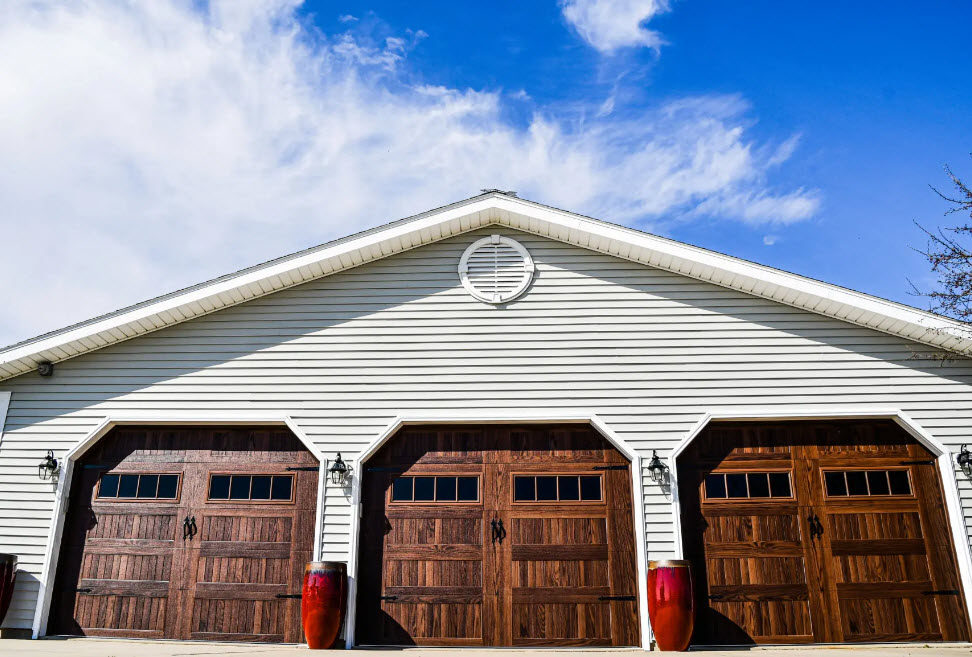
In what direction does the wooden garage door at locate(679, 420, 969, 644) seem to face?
toward the camera

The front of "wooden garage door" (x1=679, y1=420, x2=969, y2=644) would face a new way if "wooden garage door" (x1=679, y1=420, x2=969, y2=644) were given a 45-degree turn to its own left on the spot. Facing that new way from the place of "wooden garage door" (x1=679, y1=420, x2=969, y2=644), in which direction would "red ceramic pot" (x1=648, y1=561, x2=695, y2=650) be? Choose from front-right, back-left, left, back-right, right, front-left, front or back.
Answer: right

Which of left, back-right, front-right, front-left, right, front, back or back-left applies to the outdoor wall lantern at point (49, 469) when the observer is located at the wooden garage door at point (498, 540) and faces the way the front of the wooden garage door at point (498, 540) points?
right

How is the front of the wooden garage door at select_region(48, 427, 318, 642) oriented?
toward the camera

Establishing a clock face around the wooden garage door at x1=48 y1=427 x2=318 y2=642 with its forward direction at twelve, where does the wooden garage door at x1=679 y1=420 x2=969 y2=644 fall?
the wooden garage door at x1=679 y1=420 x2=969 y2=644 is roughly at 10 o'clock from the wooden garage door at x1=48 y1=427 x2=318 y2=642.

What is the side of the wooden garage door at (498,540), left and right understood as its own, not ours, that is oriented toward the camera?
front

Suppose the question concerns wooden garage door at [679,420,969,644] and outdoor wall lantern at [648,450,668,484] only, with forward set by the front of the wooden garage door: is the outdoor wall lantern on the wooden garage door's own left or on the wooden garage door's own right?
on the wooden garage door's own right

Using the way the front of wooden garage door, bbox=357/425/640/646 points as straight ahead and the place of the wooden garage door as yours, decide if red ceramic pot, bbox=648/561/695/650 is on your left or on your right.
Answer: on your left

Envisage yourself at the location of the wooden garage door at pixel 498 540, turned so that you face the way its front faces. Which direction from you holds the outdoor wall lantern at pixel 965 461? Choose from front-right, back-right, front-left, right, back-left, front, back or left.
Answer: left

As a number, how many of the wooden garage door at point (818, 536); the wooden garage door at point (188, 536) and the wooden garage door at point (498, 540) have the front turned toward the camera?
3

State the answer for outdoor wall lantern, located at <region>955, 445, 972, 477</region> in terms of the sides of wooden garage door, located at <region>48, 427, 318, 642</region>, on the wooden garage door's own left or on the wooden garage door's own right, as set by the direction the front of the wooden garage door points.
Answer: on the wooden garage door's own left

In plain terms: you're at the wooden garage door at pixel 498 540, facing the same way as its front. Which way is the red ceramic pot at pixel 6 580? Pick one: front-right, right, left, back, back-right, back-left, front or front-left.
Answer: right

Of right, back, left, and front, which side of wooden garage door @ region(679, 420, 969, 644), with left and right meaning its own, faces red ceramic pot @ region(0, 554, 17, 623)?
right
